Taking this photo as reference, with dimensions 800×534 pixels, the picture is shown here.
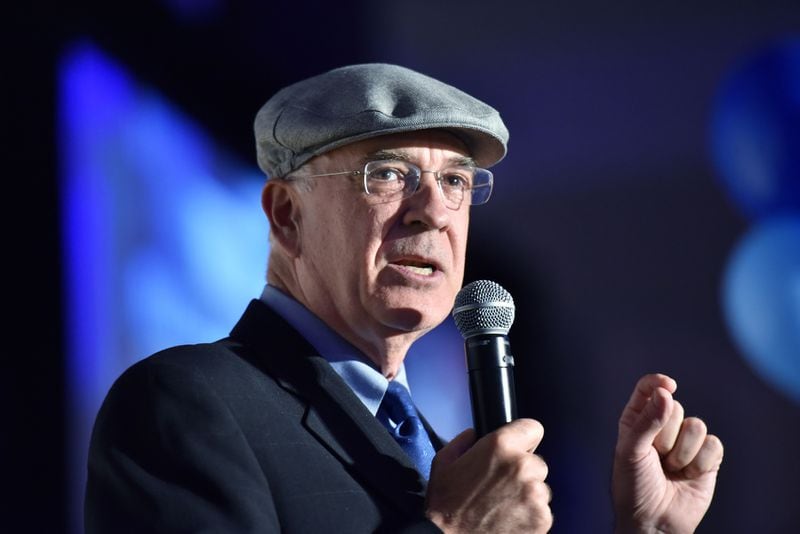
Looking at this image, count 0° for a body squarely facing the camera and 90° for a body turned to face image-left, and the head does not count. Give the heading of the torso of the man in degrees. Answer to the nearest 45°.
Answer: approximately 315°
